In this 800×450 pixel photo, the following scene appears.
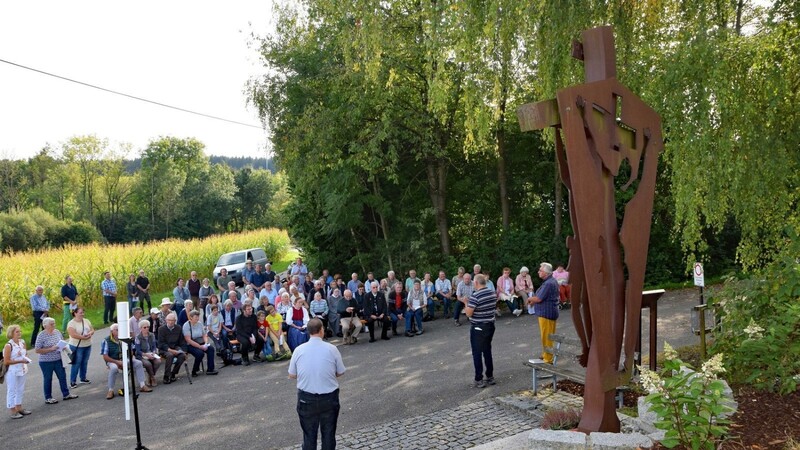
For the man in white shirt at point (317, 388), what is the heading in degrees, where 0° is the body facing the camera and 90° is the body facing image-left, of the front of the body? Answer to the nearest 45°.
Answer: approximately 180°

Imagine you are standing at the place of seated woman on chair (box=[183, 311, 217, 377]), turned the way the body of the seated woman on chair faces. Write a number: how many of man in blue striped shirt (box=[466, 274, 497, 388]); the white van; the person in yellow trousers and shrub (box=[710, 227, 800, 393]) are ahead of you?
3

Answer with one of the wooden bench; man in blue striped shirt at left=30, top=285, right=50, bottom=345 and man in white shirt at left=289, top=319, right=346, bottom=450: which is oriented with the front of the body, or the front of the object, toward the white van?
the man in white shirt

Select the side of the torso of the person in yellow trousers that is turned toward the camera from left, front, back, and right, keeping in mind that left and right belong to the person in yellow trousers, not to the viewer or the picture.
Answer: left

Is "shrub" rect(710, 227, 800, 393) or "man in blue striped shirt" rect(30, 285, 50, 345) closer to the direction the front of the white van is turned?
the man in blue striped shirt

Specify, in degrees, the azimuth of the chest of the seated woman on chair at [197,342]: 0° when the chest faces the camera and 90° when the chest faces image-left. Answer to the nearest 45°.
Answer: approximately 315°

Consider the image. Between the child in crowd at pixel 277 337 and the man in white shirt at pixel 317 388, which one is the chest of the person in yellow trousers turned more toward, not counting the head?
the child in crowd

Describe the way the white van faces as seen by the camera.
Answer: facing the viewer and to the left of the viewer

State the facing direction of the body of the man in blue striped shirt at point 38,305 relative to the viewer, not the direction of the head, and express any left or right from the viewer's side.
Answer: facing the viewer and to the right of the viewer

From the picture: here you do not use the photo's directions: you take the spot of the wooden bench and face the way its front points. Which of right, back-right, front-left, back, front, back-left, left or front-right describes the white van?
right

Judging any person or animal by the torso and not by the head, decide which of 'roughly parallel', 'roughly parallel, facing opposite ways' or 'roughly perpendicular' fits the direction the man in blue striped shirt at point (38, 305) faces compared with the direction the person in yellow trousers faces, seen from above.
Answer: roughly parallel, facing opposite ways

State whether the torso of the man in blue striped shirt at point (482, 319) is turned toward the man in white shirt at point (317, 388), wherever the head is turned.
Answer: no

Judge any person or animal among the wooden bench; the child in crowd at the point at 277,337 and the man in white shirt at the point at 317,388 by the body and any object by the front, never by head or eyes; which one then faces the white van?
the man in white shirt

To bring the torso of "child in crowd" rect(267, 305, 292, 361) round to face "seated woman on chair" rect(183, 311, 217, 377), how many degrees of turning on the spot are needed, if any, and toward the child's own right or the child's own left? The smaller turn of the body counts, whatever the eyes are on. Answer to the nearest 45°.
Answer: approximately 90° to the child's own right

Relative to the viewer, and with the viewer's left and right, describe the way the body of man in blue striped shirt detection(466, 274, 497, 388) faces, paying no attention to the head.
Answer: facing away from the viewer and to the left of the viewer
